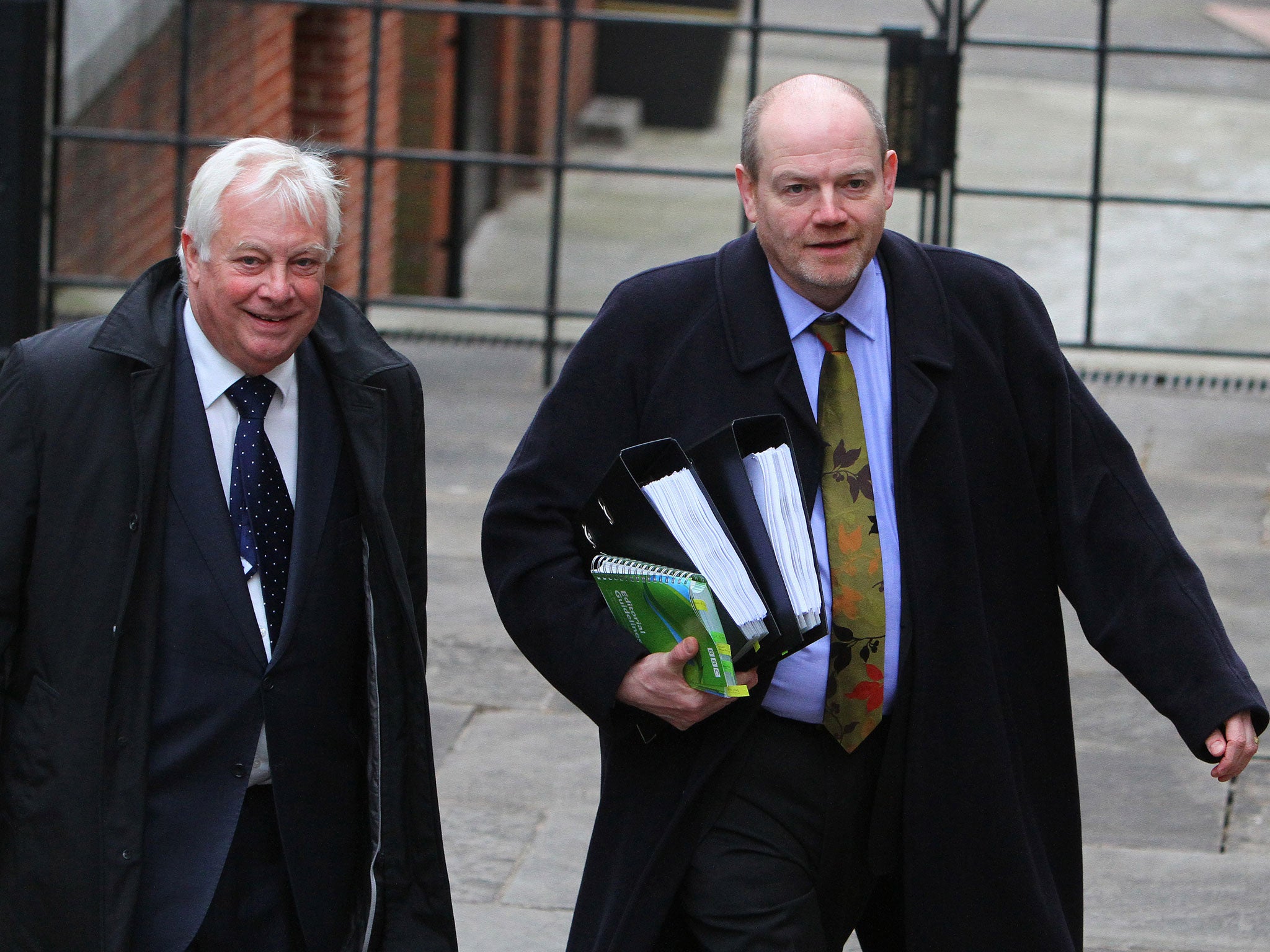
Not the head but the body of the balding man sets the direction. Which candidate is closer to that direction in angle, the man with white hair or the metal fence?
the man with white hair

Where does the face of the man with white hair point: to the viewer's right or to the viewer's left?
to the viewer's right

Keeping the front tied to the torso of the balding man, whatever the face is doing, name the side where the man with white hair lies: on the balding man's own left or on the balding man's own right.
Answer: on the balding man's own right

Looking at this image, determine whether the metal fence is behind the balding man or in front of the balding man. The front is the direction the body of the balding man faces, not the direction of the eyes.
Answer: behind

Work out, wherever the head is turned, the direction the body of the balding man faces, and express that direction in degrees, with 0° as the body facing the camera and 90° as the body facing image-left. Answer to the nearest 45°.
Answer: approximately 0°
